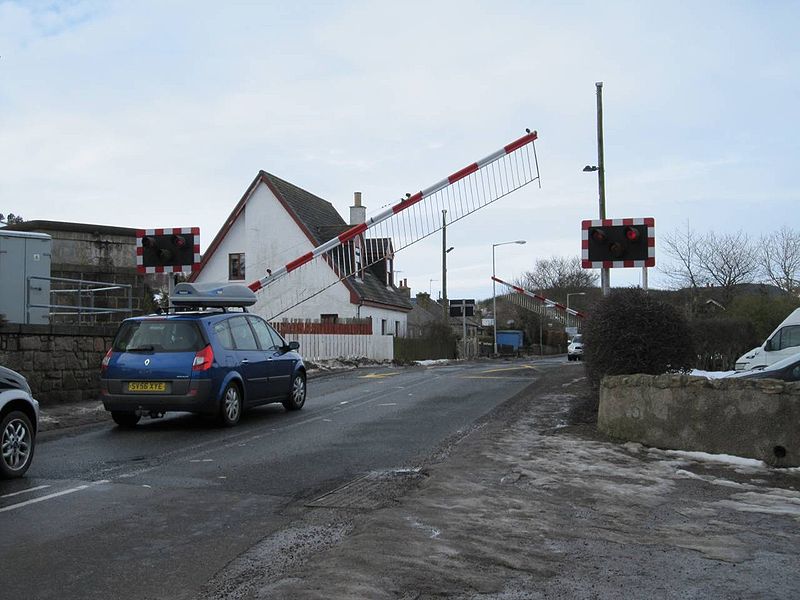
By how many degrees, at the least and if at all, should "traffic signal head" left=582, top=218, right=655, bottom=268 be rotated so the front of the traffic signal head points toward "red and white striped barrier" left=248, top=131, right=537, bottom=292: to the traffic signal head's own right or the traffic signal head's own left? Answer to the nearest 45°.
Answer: approximately 135° to the traffic signal head's own right

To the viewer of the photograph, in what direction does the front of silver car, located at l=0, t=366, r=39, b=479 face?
facing away from the viewer and to the right of the viewer

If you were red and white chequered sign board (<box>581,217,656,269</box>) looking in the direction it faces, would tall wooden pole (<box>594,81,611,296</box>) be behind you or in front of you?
behind

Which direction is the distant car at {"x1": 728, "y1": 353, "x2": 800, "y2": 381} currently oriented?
to the viewer's left

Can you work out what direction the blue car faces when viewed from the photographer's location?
facing away from the viewer and to the right of the viewer

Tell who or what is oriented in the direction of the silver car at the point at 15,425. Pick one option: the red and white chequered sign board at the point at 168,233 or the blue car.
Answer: the red and white chequered sign board

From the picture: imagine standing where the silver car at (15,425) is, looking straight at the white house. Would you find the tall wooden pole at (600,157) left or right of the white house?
right

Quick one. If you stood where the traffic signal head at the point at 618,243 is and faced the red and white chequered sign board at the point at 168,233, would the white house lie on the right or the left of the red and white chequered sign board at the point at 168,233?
right

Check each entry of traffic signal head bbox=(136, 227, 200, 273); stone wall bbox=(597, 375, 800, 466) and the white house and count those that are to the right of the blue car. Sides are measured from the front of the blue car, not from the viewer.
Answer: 1

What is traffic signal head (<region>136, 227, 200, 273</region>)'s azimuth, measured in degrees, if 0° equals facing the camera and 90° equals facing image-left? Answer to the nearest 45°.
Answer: approximately 0°

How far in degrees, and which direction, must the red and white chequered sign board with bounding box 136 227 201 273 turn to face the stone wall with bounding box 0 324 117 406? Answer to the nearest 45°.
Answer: approximately 45° to its right
